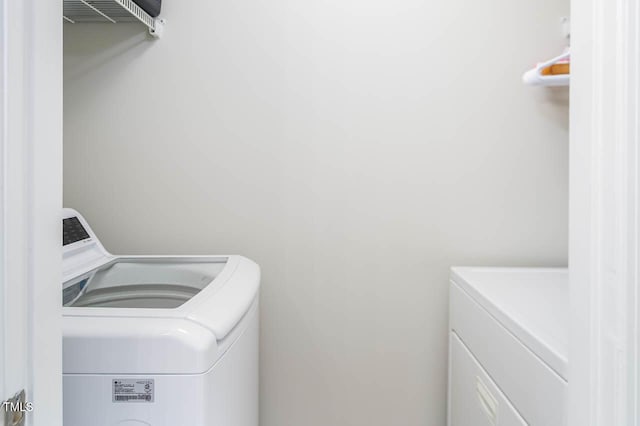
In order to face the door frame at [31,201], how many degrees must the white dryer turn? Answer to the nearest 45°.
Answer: approximately 45° to its left

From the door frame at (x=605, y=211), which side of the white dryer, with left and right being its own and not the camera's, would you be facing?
left

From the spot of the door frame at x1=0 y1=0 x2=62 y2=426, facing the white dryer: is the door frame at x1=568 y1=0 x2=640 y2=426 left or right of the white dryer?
right

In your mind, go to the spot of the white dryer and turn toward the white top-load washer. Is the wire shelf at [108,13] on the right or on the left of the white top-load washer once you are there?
right

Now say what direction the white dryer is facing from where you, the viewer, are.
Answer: facing to the left of the viewer

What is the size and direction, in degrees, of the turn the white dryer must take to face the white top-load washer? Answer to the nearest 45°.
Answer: approximately 45° to its left

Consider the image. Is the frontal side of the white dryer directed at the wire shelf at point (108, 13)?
yes
